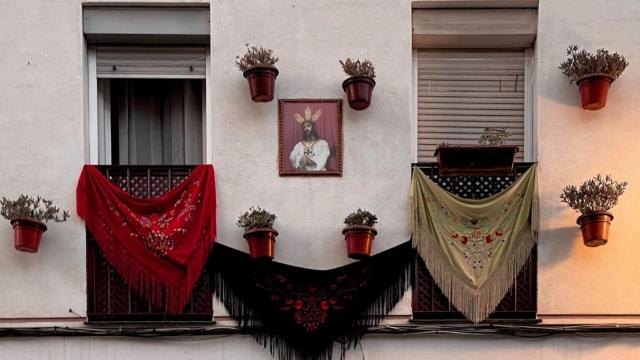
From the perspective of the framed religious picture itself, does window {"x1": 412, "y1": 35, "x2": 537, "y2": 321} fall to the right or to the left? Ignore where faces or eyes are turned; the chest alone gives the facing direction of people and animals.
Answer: on its left

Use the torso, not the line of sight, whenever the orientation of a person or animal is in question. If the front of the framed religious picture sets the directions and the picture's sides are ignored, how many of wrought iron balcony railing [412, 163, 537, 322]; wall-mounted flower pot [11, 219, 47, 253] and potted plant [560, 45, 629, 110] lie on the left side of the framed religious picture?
2

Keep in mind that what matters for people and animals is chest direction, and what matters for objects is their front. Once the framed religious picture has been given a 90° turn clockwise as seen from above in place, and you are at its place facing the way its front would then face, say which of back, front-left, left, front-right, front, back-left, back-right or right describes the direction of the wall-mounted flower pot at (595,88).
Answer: back

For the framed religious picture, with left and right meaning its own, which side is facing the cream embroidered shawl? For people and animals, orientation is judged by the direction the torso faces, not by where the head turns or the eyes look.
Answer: left

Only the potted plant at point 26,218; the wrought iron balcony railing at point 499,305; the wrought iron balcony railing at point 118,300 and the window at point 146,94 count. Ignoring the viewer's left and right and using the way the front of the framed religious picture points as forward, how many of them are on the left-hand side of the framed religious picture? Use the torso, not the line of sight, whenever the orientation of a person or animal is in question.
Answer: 1

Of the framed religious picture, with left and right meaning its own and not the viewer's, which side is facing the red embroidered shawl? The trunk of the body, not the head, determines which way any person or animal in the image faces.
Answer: right

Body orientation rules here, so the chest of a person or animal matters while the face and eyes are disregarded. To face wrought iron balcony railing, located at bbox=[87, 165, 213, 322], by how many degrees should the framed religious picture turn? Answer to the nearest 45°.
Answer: approximately 90° to its right

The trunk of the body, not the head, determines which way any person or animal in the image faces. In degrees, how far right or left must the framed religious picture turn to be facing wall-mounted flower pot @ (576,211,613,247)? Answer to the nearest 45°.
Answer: approximately 90° to its left
